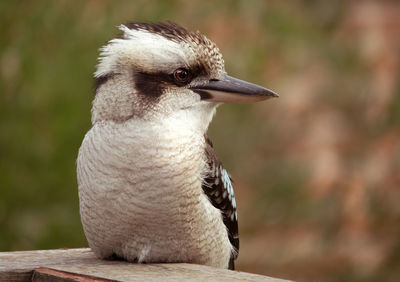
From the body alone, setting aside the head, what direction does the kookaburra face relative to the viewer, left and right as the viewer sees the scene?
facing the viewer and to the left of the viewer
